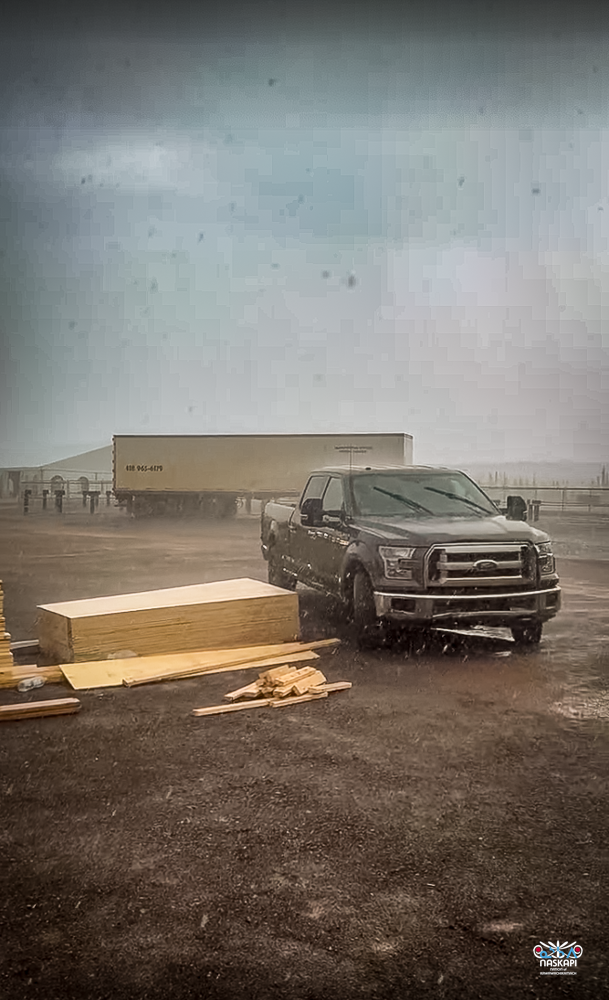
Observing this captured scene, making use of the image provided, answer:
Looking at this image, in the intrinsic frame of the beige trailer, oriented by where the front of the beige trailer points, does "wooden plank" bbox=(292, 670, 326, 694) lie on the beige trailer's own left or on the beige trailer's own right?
on the beige trailer's own right

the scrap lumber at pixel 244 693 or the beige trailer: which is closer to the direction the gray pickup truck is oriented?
the scrap lumber

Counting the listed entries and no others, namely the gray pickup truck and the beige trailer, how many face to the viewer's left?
0

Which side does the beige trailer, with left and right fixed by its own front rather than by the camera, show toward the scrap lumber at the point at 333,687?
right

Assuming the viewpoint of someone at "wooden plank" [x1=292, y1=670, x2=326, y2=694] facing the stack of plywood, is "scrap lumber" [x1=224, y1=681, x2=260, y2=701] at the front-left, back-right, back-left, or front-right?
front-left

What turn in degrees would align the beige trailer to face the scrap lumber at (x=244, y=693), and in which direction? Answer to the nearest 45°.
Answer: approximately 90° to its right

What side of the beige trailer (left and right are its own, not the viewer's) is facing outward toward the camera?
right

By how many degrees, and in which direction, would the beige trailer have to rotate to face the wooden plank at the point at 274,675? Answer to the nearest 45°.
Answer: approximately 90° to its right

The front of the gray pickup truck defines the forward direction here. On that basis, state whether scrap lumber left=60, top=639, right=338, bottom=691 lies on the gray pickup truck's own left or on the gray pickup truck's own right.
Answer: on the gray pickup truck's own right

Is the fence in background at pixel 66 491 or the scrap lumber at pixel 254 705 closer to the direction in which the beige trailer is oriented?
the scrap lumber

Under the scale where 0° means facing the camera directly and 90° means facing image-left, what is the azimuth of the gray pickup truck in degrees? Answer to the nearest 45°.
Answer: approximately 315°

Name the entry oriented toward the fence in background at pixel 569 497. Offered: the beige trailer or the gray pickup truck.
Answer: the beige trailer

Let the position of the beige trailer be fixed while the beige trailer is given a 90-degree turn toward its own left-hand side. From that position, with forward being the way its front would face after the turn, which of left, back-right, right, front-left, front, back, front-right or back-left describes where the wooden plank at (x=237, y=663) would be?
back

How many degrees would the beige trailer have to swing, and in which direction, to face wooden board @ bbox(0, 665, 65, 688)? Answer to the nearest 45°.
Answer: approximately 90° to its right

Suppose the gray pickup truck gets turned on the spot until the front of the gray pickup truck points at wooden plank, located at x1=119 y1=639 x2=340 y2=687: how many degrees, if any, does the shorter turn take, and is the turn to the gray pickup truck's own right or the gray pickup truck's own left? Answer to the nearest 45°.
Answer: approximately 90° to the gray pickup truck's own right
